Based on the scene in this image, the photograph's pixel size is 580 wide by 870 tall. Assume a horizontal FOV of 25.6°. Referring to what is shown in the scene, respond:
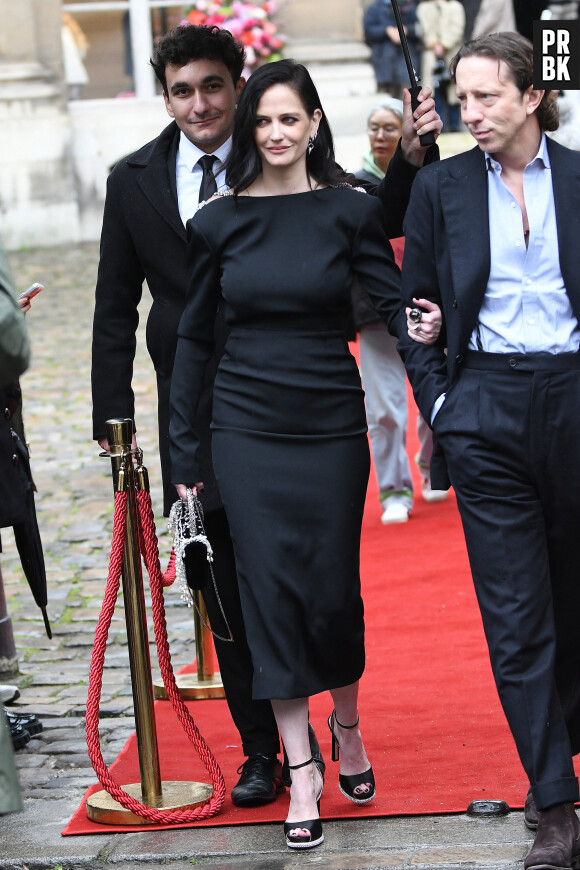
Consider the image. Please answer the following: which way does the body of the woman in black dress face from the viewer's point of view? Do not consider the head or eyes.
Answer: toward the camera

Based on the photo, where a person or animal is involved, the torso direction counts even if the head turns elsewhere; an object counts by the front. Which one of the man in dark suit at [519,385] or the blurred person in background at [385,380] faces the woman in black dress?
the blurred person in background

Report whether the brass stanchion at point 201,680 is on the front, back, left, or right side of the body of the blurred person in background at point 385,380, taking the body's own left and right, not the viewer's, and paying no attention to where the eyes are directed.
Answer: front

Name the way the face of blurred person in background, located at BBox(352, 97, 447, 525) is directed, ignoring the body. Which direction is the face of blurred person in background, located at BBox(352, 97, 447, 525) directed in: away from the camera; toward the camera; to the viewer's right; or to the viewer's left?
toward the camera

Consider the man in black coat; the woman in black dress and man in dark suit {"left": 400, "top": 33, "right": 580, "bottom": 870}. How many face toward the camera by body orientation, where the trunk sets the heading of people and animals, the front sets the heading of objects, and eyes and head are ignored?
3

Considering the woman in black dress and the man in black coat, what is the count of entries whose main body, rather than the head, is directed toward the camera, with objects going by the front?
2

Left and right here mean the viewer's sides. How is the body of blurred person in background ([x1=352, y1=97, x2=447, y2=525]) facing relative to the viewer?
facing the viewer

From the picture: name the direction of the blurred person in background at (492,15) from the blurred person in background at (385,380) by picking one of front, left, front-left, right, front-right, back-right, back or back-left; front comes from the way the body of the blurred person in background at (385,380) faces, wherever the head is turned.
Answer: back

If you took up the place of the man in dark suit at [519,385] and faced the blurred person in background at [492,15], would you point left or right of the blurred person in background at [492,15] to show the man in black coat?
left

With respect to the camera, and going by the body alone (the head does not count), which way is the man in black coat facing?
toward the camera

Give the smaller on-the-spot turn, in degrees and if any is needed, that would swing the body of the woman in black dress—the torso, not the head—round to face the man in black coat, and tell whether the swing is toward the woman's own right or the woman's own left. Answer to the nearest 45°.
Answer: approximately 135° to the woman's own right

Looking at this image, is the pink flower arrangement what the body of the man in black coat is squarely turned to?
no

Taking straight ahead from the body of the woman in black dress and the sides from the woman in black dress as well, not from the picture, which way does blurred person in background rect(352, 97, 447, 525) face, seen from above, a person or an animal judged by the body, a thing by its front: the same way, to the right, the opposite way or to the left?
the same way

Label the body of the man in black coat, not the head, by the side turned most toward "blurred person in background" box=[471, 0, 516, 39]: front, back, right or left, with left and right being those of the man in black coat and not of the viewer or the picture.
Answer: back

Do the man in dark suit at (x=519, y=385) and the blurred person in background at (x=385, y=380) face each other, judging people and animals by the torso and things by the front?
no

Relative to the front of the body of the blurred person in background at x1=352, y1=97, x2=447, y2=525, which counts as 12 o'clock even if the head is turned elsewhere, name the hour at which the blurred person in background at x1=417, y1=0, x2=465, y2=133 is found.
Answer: the blurred person in background at x1=417, y1=0, x2=465, y2=133 is roughly at 6 o'clock from the blurred person in background at x1=352, y1=97, x2=447, y2=525.

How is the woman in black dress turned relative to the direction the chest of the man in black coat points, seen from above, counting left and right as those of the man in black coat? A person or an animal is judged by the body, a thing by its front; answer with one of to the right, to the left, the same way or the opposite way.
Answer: the same way
